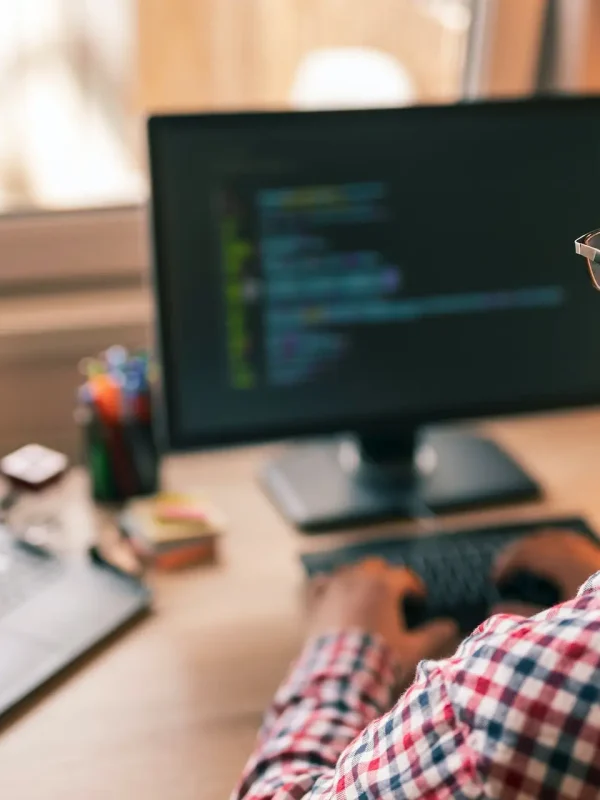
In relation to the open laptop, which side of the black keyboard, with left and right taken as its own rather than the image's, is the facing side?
right

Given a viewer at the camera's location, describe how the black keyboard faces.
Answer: facing the viewer

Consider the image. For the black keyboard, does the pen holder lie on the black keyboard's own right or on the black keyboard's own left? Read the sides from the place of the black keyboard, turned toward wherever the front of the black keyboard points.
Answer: on the black keyboard's own right
